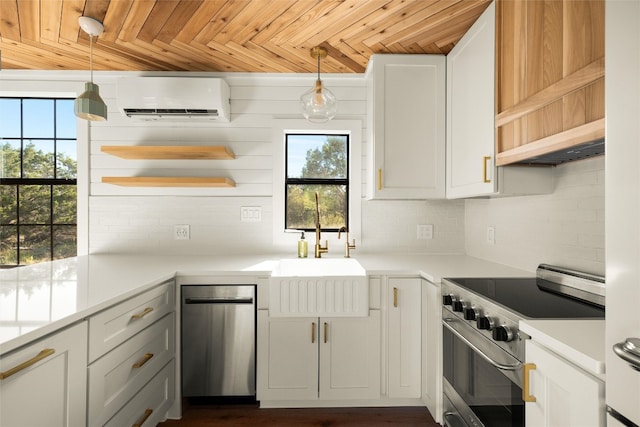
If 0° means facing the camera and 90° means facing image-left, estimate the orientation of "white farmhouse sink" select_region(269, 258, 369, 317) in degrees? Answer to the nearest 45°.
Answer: approximately 0°

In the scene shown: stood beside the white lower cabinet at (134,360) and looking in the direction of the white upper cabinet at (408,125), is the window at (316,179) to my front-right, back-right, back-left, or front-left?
front-left

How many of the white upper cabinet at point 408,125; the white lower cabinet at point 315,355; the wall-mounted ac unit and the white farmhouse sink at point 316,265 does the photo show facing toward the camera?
4

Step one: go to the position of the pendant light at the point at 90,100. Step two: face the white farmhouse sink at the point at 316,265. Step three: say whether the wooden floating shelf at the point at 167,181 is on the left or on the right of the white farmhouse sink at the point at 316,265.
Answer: left

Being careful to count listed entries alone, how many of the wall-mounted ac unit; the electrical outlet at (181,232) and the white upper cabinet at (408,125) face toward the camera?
3

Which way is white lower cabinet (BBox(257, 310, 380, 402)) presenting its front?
toward the camera

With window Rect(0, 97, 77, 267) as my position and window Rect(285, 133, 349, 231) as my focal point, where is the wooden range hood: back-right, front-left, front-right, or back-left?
front-right

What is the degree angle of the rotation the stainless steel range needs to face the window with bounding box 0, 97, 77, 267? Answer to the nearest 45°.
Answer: approximately 45° to its right

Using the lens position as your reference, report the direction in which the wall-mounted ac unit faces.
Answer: facing the viewer

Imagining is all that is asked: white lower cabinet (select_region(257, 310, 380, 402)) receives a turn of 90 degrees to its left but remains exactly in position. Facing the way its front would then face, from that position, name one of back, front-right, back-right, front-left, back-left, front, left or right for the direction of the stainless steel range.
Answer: front-right

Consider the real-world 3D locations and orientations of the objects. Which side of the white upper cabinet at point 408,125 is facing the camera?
front

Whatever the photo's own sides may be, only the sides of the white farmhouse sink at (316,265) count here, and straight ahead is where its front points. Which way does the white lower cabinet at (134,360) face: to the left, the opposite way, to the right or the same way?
to the left

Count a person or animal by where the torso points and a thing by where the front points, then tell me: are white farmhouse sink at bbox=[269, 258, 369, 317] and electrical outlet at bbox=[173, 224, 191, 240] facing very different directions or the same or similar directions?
same or similar directions
